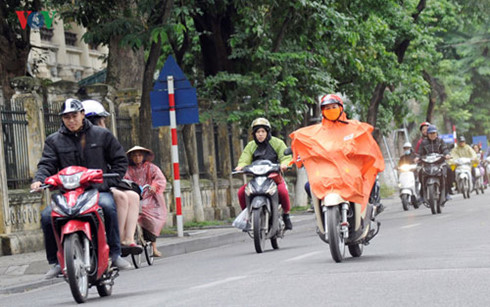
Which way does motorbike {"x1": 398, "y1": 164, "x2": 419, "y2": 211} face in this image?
toward the camera

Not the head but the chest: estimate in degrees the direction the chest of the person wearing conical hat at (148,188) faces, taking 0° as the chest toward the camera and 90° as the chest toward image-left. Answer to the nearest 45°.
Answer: approximately 45°

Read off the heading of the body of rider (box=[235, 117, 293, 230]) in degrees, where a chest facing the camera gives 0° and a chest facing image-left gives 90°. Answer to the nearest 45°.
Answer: approximately 0°

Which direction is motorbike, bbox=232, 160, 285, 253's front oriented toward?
toward the camera

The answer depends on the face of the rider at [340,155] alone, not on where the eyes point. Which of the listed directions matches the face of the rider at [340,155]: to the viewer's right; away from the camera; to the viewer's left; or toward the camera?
toward the camera

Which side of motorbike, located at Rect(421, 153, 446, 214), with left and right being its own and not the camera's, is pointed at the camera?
front

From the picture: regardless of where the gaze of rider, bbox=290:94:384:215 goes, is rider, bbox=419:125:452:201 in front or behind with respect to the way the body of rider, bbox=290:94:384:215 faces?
behind

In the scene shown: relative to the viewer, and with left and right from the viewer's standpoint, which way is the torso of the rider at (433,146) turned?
facing the viewer

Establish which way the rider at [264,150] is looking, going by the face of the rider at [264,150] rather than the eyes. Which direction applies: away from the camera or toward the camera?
toward the camera
